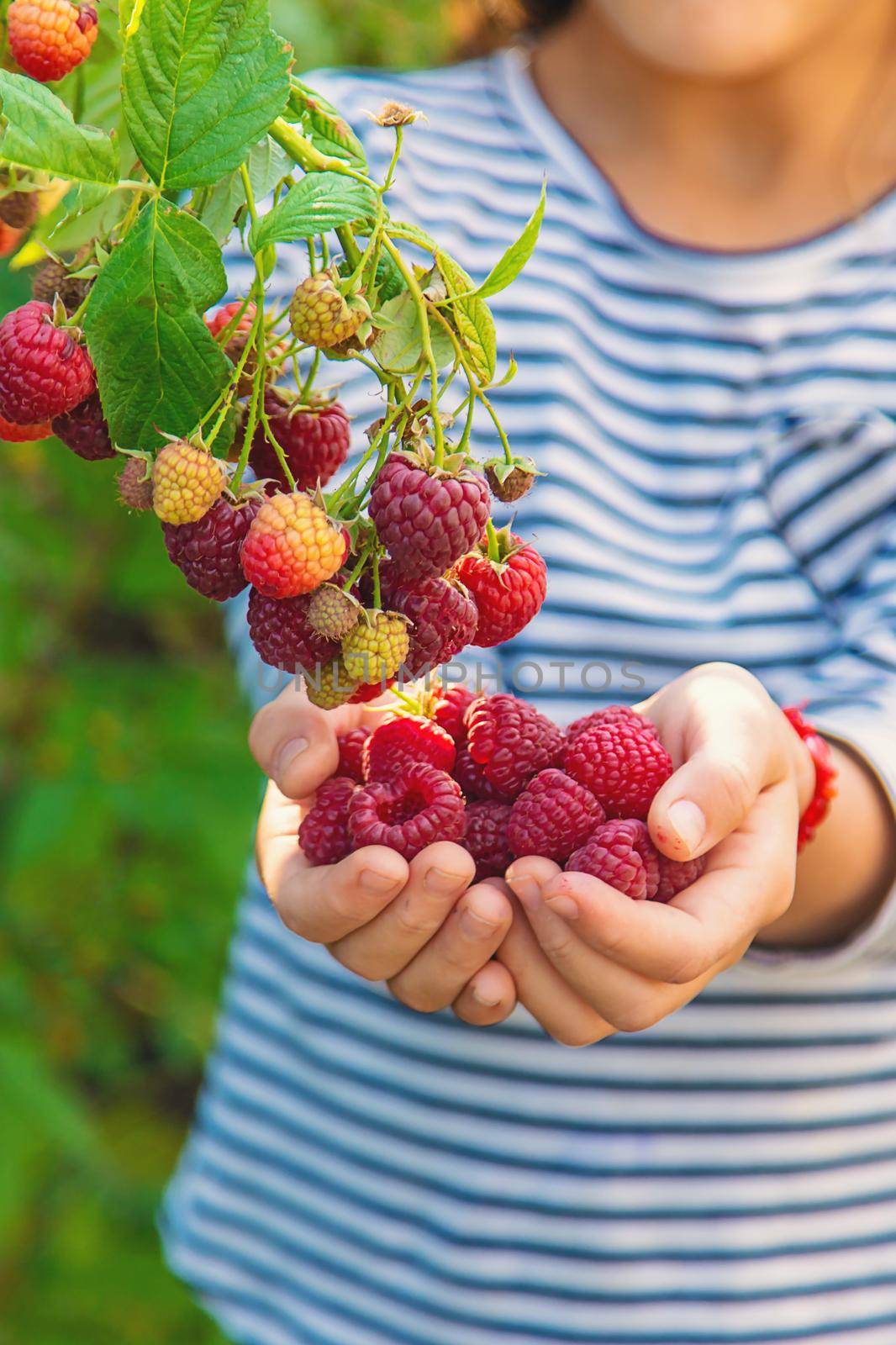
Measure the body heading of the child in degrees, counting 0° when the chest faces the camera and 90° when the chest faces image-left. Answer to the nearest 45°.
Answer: approximately 0°
